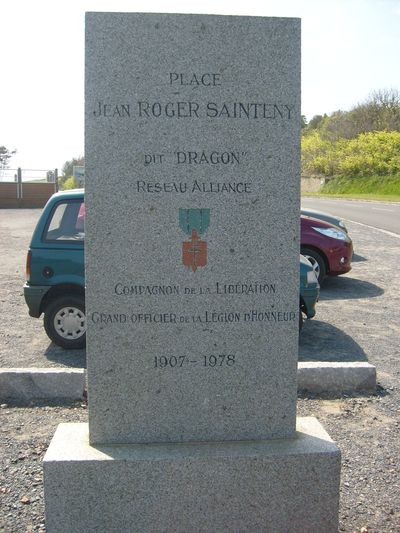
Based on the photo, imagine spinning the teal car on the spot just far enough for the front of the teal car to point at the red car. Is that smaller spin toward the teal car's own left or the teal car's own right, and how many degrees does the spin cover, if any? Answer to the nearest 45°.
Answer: approximately 45° to the teal car's own left

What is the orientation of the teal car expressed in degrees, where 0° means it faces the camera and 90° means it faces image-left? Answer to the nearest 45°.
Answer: approximately 270°

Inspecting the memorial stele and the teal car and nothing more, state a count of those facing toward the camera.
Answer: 1

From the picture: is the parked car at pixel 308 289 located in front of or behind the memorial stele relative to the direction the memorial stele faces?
behind

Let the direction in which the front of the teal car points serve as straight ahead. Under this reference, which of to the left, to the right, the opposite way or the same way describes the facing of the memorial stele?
to the right

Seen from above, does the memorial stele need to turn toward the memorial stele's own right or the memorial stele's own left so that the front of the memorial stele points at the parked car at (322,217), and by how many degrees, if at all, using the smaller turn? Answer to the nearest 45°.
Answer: approximately 180°

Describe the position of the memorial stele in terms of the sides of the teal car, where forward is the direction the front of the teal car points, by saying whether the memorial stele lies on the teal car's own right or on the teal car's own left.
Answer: on the teal car's own right

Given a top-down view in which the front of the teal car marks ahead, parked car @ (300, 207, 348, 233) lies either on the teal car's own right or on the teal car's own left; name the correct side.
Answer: on the teal car's own left

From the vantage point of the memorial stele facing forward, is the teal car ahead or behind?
behind

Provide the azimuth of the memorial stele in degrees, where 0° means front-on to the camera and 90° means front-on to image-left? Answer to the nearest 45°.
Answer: approximately 0°
